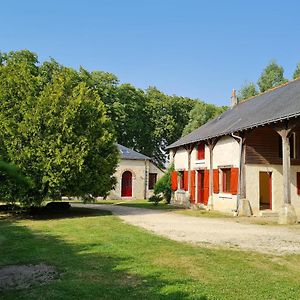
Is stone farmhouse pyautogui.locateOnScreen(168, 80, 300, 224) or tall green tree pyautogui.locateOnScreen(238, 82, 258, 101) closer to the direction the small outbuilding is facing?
the stone farmhouse

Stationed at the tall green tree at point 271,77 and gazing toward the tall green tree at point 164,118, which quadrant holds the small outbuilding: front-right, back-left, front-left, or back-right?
front-left

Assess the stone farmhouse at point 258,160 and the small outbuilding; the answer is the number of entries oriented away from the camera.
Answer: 0

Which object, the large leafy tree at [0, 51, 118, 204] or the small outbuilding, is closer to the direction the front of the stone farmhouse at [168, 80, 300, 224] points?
the large leafy tree

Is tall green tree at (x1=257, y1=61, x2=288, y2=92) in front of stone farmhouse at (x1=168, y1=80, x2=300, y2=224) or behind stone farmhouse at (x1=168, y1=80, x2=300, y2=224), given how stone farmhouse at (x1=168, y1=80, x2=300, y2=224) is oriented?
behind

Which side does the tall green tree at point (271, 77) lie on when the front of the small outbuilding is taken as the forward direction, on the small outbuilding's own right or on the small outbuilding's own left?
on the small outbuilding's own left

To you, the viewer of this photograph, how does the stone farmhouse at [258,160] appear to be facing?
facing the viewer and to the left of the viewer

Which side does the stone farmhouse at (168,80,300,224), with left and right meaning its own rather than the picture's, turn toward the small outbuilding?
right

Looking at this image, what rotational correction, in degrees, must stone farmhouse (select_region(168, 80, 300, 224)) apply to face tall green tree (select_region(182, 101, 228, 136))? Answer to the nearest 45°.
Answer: approximately 135° to its right

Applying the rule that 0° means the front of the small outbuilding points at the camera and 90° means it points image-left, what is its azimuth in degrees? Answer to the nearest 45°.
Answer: approximately 0°

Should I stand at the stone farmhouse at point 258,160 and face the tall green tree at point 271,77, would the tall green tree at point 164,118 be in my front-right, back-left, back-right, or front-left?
front-left

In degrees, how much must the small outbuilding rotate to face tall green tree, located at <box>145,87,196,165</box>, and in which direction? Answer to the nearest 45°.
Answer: approximately 180°

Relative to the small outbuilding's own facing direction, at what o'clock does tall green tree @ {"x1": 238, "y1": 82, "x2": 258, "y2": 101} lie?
The tall green tree is roughly at 8 o'clock from the small outbuilding.

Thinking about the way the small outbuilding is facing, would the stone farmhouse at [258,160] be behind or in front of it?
in front
